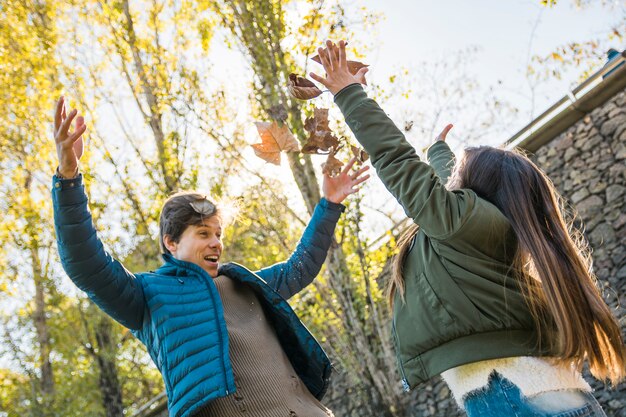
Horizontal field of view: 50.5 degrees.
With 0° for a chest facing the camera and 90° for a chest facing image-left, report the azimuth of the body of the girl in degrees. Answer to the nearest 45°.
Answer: approximately 90°
